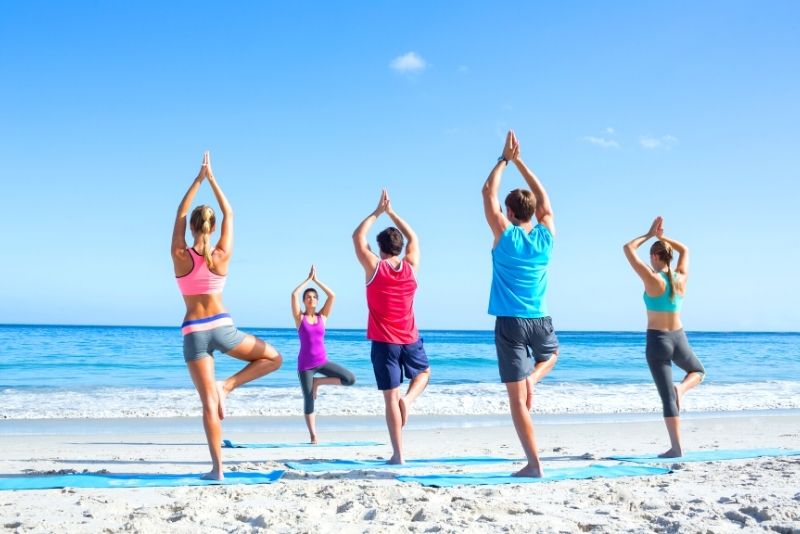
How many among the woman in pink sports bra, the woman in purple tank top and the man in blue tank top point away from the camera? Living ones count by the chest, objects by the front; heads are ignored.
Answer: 2

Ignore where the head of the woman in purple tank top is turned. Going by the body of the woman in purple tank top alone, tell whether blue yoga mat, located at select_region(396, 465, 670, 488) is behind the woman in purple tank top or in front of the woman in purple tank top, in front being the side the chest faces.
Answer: in front

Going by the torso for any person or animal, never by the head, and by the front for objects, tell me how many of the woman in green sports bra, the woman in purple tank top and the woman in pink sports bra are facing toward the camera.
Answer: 1

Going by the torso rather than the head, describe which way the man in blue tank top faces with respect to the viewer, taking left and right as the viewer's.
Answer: facing away from the viewer

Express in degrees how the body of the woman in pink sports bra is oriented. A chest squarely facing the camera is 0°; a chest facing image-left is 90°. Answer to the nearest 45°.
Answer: approximately 180°

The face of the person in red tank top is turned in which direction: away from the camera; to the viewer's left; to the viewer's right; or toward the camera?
away from the camera

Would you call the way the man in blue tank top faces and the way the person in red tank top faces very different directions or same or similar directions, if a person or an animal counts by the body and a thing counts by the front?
same or similar directions

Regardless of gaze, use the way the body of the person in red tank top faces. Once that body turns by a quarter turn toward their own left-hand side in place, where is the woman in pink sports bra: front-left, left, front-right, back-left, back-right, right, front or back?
front-left

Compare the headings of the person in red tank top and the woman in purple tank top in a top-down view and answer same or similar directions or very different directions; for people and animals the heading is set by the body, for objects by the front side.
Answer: very different directions

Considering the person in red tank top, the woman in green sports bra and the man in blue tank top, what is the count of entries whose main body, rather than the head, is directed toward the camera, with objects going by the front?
0

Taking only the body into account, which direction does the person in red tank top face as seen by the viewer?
away from the camera

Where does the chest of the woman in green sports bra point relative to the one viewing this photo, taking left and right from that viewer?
facing away from the viewer and to the left of the viewer

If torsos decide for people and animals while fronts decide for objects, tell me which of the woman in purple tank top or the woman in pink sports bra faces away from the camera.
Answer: the woman in pink sports bra

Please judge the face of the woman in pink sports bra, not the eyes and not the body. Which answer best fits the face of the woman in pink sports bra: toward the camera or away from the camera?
away from the camera

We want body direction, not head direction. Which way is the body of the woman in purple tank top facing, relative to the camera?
toward the camera
